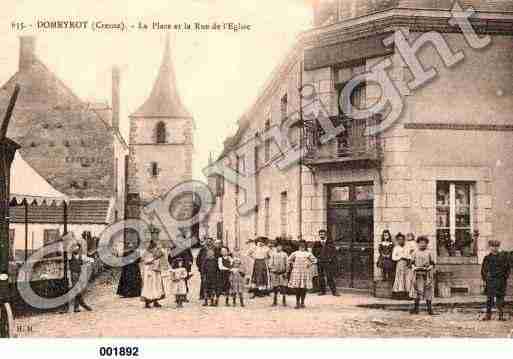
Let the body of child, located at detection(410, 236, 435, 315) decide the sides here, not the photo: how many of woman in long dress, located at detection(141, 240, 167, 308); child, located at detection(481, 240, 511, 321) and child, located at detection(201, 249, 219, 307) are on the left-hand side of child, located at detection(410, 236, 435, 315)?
1

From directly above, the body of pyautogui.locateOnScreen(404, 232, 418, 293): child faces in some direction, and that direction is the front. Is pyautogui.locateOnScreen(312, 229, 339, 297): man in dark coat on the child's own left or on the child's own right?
on the child's own right

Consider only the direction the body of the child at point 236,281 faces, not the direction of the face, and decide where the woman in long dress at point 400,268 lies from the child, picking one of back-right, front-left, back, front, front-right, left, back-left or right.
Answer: left

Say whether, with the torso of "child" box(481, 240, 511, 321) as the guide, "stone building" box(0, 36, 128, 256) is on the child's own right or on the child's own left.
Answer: on the child's own right

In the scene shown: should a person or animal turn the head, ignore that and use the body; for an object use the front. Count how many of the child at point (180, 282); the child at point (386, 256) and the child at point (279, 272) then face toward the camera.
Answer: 3

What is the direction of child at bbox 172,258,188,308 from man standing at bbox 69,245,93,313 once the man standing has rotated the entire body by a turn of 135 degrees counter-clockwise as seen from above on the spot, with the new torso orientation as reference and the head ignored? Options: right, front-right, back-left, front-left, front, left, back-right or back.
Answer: right
